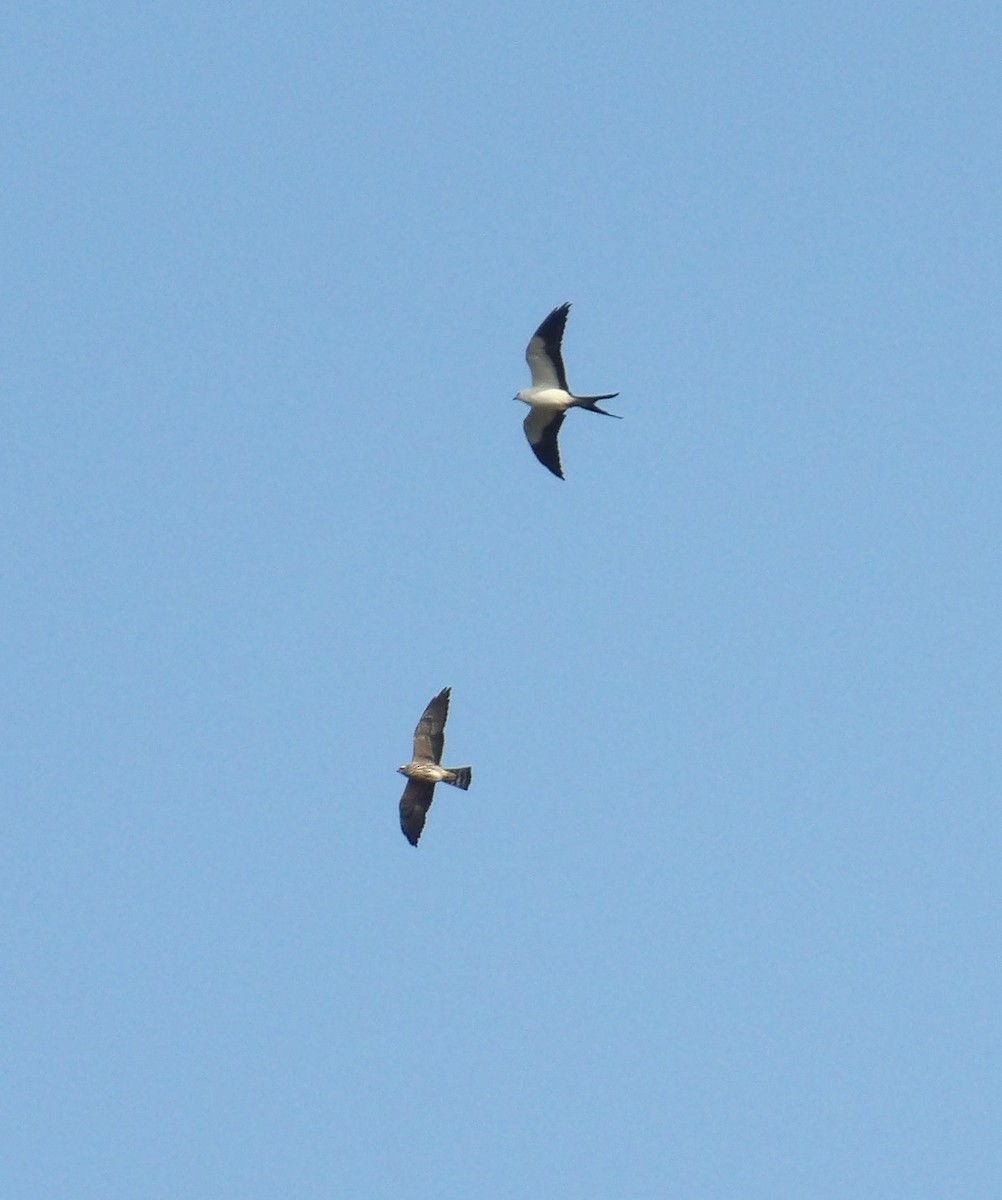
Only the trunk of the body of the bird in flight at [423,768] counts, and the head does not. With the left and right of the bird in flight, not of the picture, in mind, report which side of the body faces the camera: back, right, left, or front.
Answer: left

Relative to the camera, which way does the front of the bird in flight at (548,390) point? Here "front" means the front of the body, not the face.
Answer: to the viewer's left

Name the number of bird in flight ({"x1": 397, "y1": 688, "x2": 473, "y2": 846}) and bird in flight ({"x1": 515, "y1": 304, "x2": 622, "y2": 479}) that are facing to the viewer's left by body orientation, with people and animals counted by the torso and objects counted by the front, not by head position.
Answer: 2
